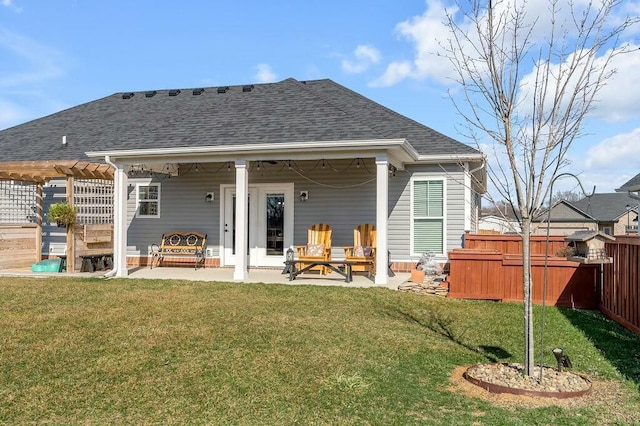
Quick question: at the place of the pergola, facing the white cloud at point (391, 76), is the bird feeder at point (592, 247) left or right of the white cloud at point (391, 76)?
right

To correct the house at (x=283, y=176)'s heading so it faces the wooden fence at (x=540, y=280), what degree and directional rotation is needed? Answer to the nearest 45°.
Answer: approximately 45° to its left

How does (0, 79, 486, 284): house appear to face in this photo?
away from the camera

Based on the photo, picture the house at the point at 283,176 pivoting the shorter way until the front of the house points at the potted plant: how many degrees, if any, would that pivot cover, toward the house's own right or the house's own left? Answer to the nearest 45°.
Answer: approximately 90° to the house's own left
